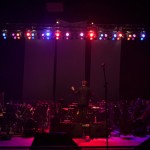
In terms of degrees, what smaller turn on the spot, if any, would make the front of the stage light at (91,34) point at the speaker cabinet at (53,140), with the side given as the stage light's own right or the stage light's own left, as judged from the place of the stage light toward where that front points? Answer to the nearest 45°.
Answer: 0° — it already faces it

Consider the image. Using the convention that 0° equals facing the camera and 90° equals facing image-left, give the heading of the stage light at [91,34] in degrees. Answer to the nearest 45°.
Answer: approximately 0°
